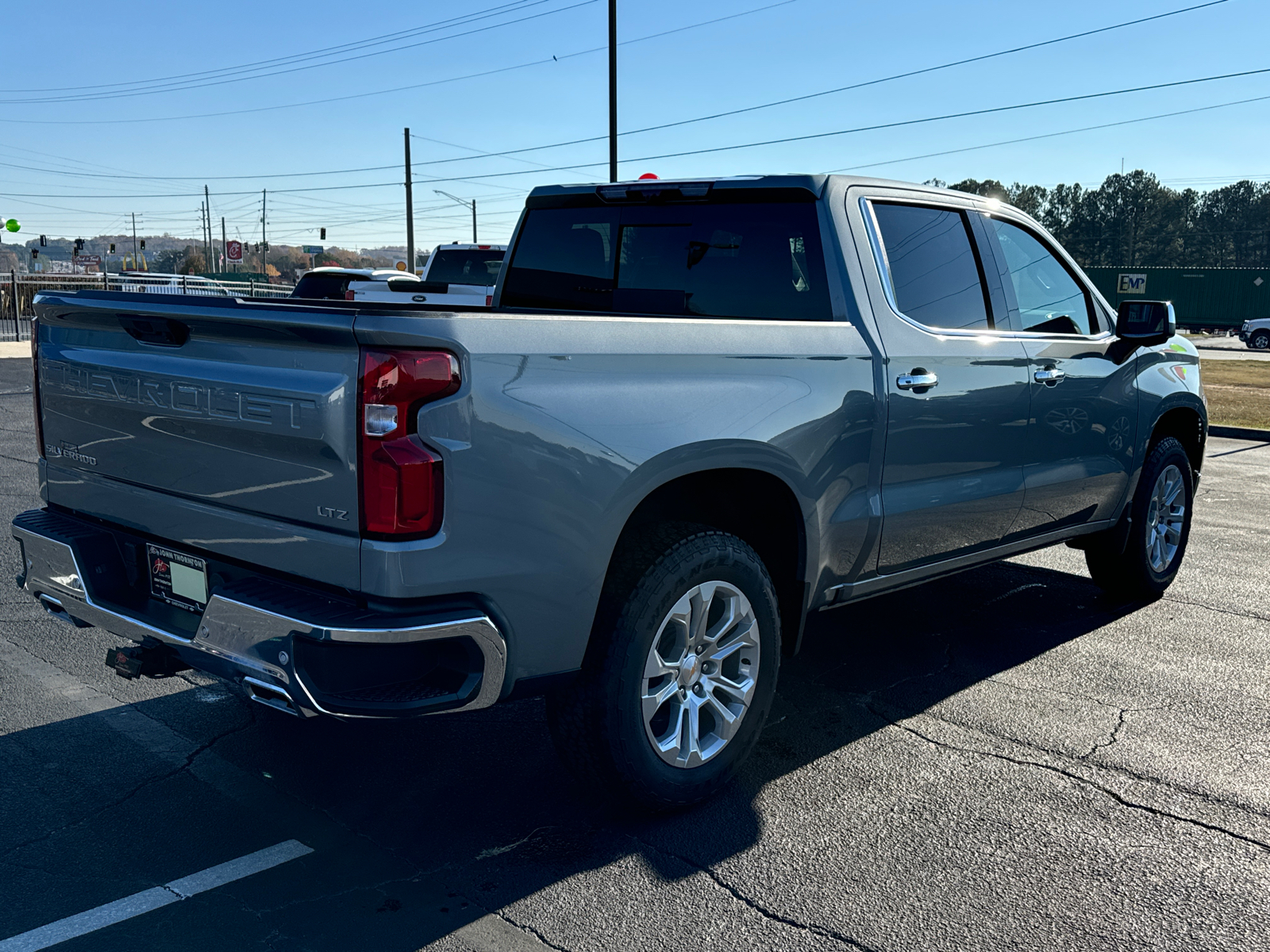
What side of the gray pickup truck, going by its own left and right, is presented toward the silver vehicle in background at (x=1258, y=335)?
front

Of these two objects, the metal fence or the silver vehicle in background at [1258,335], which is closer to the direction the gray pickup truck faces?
the silver vehicle in background

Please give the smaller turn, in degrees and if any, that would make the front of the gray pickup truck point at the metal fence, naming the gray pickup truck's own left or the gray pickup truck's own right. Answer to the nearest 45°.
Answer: approximately 90° to the gray pickup truck's own left

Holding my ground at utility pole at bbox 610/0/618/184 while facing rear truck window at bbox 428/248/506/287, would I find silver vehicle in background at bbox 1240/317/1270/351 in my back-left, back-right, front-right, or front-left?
back-left

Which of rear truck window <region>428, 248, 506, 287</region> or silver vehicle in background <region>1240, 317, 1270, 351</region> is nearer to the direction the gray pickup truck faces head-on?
the silver vehicle in background

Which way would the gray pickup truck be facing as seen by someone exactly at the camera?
facing away from the viewer and to the right of the viewer

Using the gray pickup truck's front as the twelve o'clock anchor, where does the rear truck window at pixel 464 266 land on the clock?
The rear truck window is roughly at 10 o'clock from the gray pickup truck.
